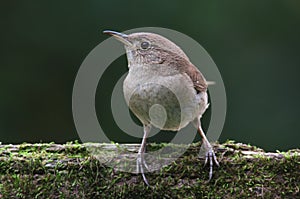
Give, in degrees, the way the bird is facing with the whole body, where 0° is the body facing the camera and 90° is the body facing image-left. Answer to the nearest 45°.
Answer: approximately 45°
